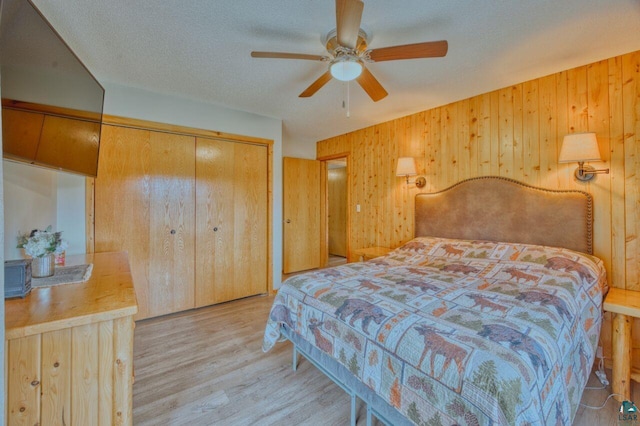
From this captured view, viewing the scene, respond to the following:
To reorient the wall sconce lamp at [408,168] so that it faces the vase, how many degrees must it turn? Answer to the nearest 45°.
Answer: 0° — it already faces it

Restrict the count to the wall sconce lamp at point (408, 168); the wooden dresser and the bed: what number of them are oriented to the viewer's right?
1

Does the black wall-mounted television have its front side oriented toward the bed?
yes

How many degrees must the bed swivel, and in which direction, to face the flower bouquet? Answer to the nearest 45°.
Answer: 0° — it already faces it

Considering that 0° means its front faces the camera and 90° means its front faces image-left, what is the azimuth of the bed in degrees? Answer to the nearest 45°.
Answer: approximately 45°

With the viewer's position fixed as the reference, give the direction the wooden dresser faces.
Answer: facing to the right of the viewer

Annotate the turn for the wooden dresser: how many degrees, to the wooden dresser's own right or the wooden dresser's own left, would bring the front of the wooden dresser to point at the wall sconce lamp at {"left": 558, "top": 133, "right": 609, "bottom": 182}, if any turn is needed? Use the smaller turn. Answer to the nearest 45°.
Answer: approximately 45° to the wooden dresser's own right

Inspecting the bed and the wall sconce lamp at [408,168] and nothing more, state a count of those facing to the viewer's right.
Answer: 0

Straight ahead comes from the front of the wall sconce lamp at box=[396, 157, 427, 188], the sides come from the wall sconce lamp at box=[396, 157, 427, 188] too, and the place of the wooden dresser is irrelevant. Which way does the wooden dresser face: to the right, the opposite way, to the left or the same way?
the opposite way

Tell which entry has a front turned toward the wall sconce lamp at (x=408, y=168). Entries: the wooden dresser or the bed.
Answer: the wooden dresser

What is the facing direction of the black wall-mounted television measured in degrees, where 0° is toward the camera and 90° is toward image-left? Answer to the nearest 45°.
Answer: approximately 315°

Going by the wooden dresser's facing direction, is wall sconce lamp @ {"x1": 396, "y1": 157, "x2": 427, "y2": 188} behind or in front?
in front

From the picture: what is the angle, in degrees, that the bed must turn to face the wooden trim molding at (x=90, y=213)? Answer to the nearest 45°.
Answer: approximately 45° to its right
